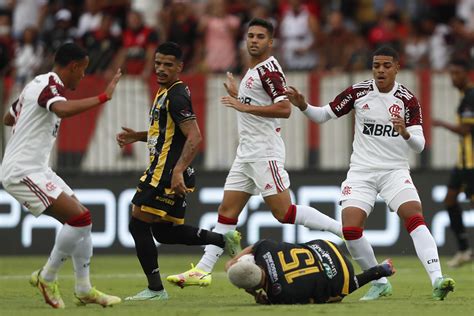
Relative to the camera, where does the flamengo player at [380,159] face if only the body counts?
toward the camera

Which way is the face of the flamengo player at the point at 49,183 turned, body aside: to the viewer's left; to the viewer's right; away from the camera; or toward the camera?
to the viewer's right

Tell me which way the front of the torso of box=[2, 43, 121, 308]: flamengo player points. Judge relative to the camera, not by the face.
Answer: to the viewer's right

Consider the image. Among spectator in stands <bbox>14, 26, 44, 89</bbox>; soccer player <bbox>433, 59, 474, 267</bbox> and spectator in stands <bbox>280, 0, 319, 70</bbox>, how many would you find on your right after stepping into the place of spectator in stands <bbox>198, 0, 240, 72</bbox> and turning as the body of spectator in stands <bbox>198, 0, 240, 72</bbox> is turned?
1

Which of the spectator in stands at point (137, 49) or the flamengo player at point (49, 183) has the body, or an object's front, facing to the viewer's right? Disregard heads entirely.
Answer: the flamengo player

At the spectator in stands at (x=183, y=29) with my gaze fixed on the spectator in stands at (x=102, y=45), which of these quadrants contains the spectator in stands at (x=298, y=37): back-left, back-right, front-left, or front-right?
back-left

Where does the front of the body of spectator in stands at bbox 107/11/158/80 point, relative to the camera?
toward the camera

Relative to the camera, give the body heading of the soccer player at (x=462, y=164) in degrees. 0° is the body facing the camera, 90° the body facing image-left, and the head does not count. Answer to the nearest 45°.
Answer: approximately 90°
